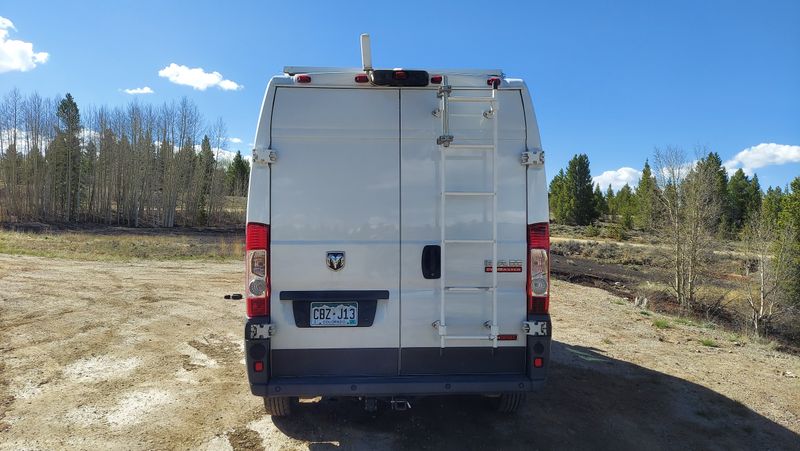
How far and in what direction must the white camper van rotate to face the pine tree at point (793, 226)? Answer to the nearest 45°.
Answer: approximately 45° to its right

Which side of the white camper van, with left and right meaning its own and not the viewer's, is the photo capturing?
back
